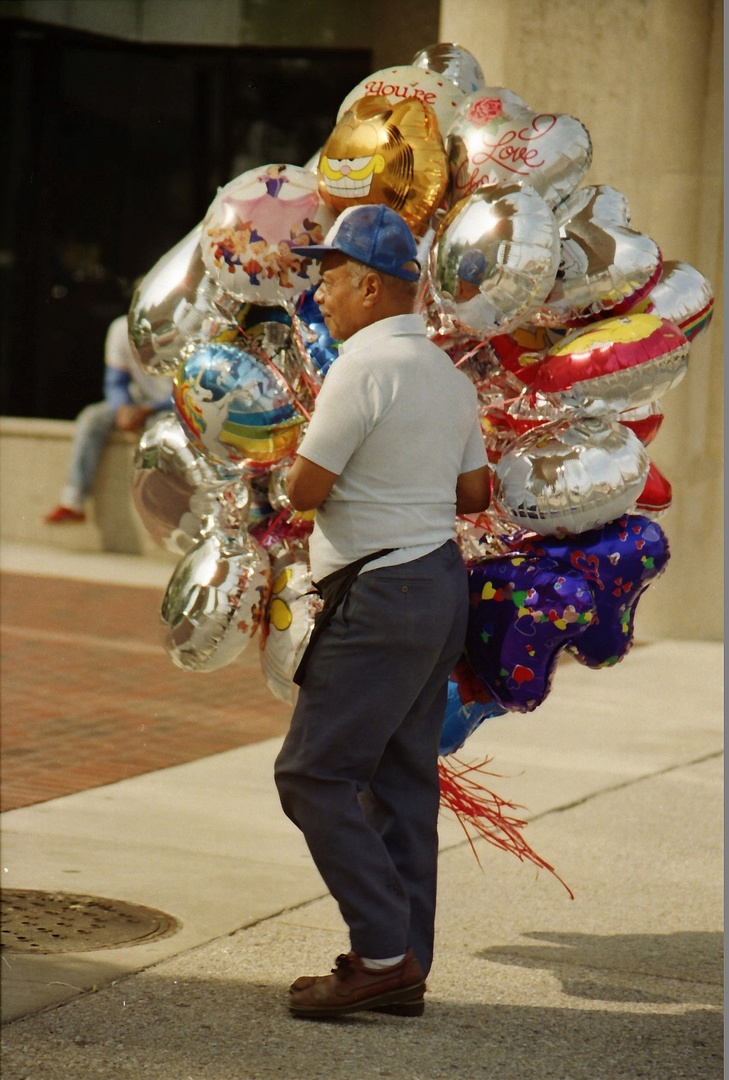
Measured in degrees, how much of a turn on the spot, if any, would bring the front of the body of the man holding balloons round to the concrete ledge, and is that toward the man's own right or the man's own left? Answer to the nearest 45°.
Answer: approximately 45° to the man's own right

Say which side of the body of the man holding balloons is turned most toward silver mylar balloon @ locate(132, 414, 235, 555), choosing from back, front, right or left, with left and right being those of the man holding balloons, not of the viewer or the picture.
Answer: front

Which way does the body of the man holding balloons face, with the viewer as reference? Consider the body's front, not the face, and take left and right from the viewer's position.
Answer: facing away from the viewer and to the left of the viewer

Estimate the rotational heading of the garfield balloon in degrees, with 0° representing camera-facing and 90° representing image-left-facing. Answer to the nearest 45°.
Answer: approximately 45°

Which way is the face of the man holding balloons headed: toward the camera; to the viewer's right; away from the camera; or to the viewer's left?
to the viewer's left

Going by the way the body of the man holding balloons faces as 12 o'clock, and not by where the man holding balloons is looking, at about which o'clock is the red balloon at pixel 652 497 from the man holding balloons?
The red balloon is roughly at 3 o'clock from the man holding balloons.

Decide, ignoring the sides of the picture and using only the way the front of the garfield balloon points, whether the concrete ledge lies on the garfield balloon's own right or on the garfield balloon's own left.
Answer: on the garfield balloon's own right
